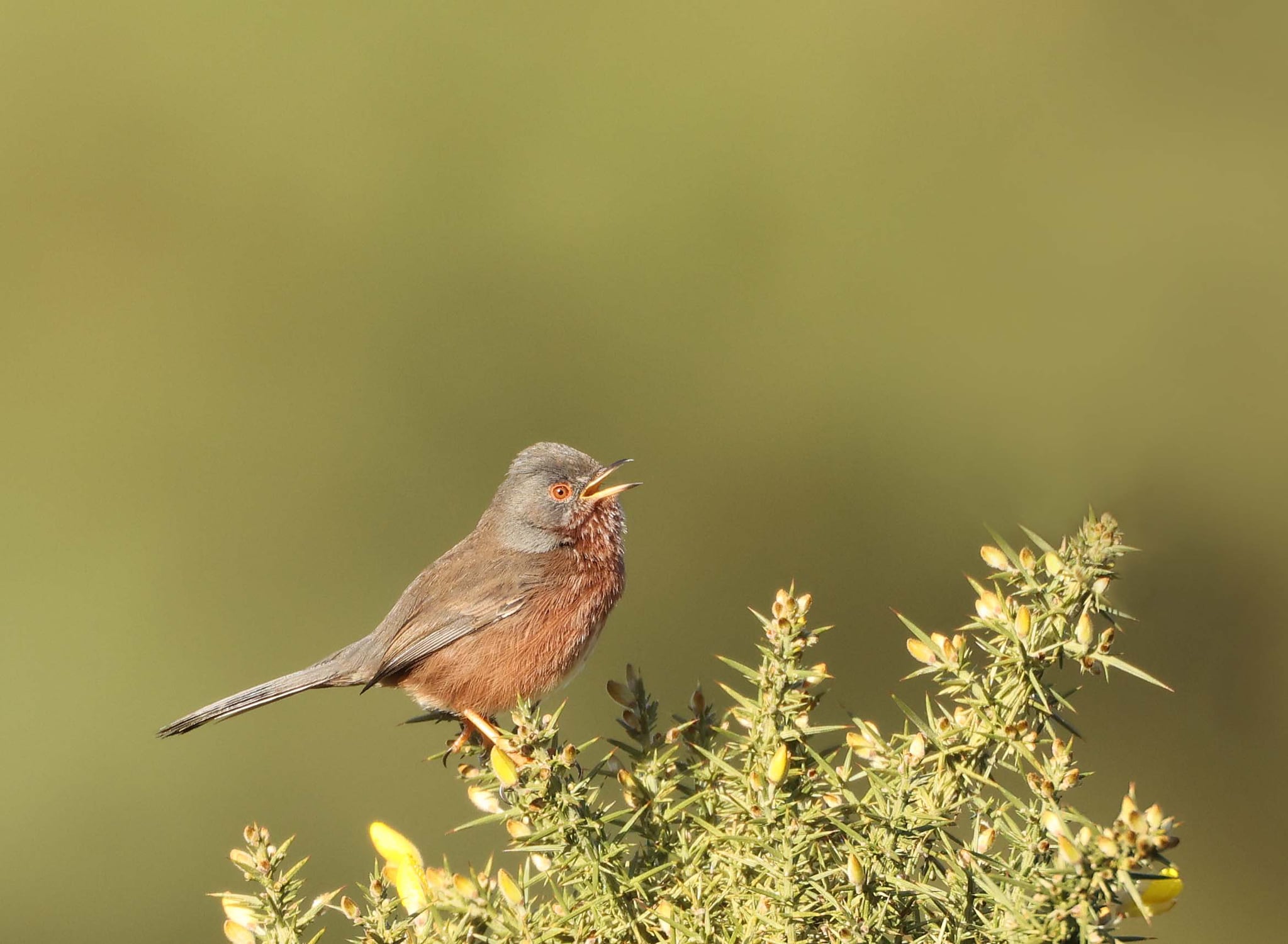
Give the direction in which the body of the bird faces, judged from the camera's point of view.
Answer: to the viewer's right
